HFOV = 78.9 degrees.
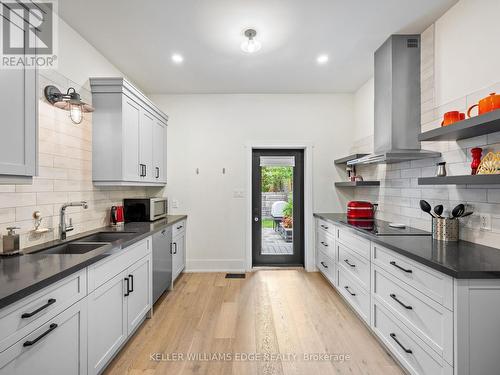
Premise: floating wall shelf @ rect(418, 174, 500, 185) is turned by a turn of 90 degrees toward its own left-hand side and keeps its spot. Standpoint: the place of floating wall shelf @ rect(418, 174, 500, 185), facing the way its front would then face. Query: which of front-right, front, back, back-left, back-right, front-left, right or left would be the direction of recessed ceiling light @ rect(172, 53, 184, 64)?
back-right

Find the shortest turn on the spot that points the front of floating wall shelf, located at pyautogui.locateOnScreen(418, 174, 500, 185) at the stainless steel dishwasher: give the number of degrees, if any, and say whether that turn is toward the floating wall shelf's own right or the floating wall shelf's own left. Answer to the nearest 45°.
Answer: approximately 45° to the floating wall shelf's own right

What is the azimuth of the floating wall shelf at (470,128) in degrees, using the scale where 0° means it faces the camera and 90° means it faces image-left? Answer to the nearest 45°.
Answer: approximately 45°

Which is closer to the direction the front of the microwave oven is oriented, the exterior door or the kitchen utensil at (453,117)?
the kitchen utensil

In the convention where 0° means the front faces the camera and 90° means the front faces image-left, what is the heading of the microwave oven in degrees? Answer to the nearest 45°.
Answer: approximately 315°

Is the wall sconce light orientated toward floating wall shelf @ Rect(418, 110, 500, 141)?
yes

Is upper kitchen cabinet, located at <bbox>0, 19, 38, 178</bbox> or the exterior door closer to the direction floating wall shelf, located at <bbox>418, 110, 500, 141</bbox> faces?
the upper kitchen cabinet

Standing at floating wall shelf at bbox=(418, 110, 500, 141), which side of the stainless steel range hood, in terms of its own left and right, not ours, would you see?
left

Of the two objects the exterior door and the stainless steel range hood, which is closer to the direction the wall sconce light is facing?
the stainless steel range hood

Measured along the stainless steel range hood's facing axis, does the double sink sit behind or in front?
in front

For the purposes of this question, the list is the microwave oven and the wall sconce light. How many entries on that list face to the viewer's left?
0
